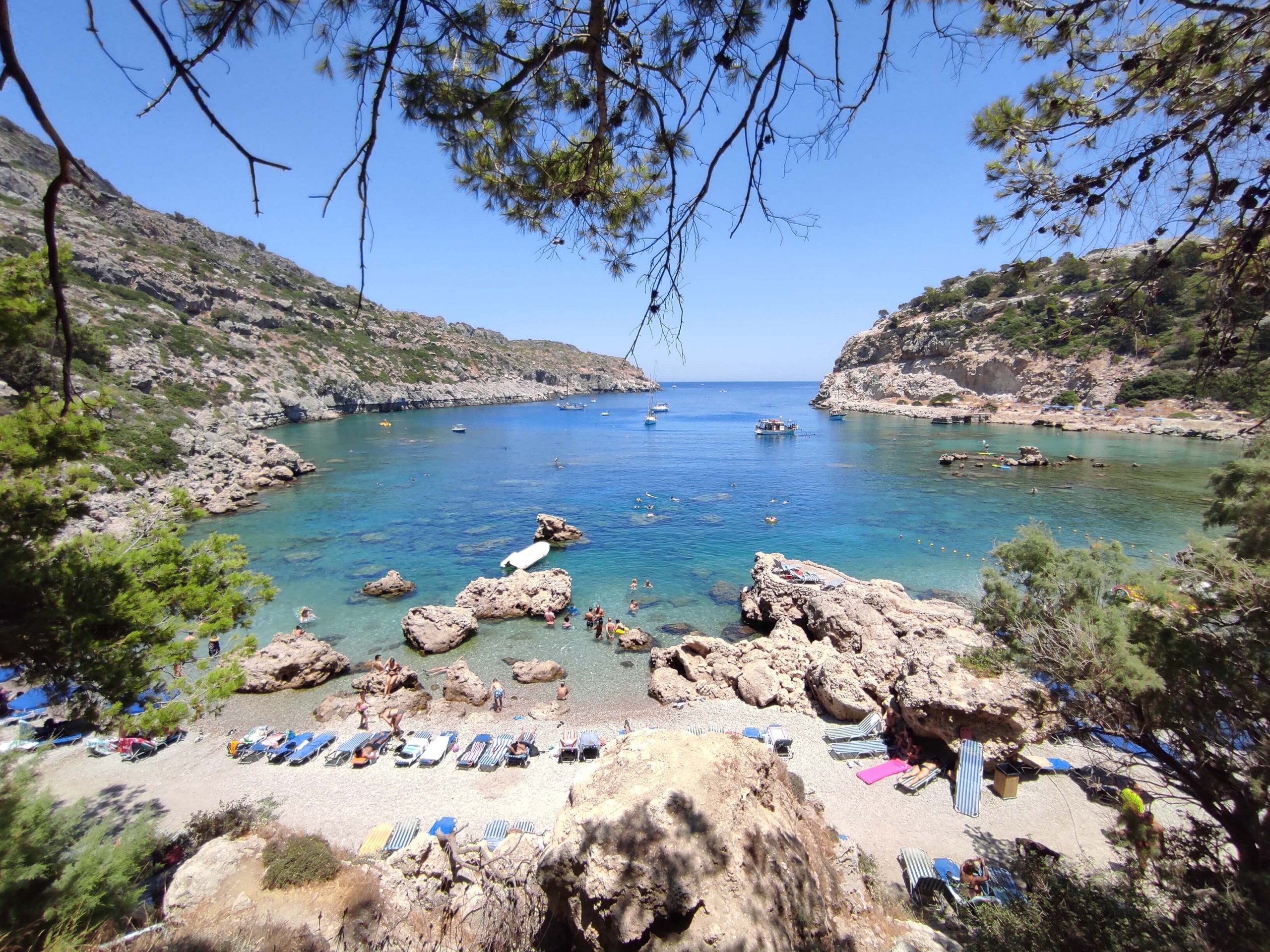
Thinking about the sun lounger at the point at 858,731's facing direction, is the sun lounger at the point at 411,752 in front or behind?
in front

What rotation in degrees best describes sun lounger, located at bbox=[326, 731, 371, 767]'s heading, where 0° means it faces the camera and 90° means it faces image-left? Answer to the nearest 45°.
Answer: approximately 225°

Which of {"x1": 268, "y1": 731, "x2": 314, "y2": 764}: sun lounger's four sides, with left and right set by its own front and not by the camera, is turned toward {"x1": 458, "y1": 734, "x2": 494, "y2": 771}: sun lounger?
left

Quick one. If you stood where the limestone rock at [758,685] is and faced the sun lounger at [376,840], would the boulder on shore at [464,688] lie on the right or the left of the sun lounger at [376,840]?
right

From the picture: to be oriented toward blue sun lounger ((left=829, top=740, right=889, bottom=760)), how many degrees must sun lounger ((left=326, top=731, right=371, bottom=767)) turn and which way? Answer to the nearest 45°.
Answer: approximately 90° to its right

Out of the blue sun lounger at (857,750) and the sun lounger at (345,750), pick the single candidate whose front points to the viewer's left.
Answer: the blue sun lounger

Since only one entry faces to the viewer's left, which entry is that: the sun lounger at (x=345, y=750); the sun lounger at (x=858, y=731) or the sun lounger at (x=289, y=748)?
the sun lounger at (x=858, y=731)

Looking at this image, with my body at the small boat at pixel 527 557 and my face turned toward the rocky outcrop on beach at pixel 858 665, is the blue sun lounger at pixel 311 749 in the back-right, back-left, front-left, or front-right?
front-right

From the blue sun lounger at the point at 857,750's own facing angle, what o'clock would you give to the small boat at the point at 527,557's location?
The small boat is roughly at 1 o'clock from the blue sun lounger.

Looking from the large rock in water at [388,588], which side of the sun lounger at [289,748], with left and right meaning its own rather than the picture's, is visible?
front

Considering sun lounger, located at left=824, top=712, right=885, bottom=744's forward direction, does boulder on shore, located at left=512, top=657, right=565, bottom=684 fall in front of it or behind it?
in front

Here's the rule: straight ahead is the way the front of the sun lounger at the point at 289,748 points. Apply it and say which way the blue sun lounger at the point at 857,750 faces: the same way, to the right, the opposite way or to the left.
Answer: to the left

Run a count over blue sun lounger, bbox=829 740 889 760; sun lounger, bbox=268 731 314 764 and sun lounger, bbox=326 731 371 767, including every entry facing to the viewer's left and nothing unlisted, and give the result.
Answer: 1

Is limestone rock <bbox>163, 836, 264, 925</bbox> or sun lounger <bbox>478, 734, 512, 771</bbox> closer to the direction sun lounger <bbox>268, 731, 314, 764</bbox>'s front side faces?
the sun lounger

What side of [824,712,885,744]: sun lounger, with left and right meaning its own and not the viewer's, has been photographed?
left

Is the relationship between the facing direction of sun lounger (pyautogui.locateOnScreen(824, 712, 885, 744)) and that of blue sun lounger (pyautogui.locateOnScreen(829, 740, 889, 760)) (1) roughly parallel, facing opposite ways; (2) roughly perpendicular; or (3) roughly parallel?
roughly parallel

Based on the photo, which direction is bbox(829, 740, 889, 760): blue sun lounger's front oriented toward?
to the viewer's left

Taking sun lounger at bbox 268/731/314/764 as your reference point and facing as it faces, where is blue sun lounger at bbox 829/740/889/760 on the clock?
The blue sun lounger is roughly at 8 o'clock from the sun lounger.
